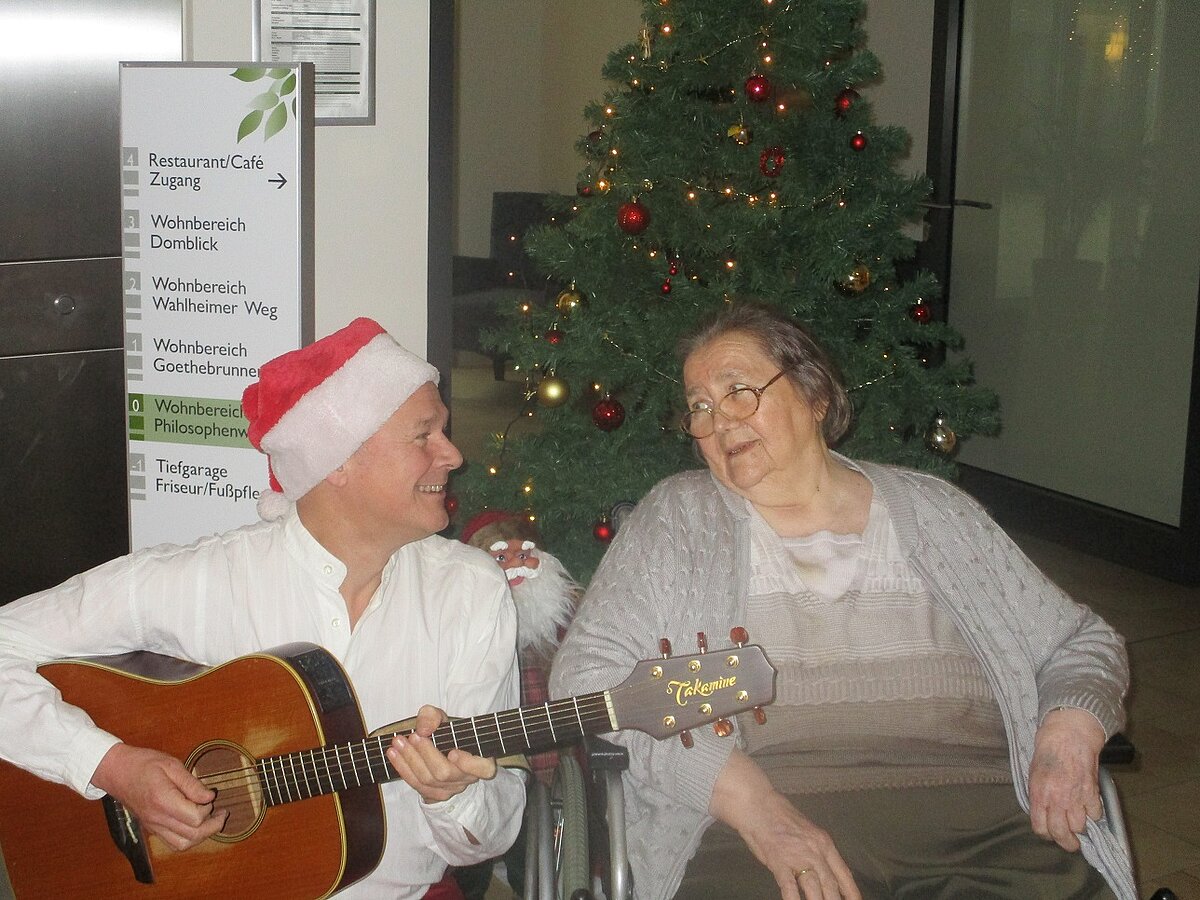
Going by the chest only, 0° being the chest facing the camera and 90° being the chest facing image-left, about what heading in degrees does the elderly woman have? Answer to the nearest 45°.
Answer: approximately 0°

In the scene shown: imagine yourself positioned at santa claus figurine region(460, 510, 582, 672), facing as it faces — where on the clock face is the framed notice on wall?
The framed notice on wall is roughly at 5 o'clock from the santa claus figurine.

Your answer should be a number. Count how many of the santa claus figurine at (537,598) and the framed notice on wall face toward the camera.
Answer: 2

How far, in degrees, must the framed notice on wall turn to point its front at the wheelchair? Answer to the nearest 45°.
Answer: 0° — it already faces it

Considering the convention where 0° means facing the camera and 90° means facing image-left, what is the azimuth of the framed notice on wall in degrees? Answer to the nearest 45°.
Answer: approximately 0°

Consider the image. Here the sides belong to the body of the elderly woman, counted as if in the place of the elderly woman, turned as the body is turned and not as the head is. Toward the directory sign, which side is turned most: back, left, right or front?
right
